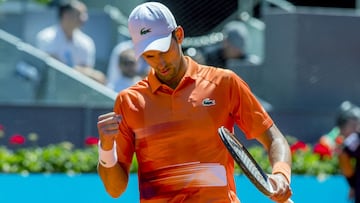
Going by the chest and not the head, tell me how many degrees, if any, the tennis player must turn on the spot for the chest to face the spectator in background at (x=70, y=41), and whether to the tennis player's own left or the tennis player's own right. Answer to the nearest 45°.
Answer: approximately 180°

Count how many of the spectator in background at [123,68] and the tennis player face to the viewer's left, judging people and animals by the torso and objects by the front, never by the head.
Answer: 0

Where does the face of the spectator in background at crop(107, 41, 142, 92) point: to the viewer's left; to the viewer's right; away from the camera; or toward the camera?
toward the camera

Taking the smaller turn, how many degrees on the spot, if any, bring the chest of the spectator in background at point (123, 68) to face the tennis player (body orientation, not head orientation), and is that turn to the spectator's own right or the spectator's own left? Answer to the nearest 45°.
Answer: approximately 45° to the spectator's own right

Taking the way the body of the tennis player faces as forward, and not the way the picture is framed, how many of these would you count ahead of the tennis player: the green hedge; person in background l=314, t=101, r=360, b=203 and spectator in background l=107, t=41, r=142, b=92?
0

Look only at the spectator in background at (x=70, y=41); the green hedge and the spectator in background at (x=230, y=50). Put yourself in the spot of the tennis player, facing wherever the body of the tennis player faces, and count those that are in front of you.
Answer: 0

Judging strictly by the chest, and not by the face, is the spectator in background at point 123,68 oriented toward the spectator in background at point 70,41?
no

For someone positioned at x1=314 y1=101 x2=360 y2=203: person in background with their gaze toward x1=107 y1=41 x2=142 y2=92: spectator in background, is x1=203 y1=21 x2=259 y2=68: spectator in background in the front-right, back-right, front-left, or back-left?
front-right

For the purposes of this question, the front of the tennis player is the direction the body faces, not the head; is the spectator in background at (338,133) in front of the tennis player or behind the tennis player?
behind

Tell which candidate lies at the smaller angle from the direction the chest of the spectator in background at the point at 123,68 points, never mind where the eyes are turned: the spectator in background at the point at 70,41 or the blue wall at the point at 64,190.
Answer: the blue wall

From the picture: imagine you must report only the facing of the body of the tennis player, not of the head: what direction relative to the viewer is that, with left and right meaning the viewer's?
facing the viewer

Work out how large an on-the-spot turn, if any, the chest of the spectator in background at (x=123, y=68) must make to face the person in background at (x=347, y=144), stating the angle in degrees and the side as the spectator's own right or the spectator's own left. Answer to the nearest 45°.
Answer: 0° — they already face them

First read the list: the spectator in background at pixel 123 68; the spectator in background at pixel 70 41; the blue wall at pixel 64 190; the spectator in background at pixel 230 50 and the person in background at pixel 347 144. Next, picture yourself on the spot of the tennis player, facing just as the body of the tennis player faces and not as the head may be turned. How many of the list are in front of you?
0
